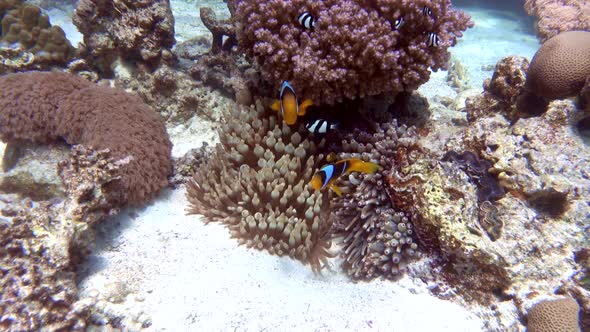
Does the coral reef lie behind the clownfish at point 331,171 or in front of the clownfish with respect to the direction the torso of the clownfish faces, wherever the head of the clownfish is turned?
in front

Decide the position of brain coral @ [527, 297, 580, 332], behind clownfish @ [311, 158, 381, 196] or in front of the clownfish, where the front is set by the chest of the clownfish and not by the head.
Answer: behind

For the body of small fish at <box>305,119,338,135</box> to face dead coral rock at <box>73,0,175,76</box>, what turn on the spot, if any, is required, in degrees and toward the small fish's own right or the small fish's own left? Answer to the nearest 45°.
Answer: approximately 45° to the small fish's own right

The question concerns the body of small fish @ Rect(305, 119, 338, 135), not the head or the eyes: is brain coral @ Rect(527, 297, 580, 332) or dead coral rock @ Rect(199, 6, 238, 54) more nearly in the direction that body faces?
the dead coral rock

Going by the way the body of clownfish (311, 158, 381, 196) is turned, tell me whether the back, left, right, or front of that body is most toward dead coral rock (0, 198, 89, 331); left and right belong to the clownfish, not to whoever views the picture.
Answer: front

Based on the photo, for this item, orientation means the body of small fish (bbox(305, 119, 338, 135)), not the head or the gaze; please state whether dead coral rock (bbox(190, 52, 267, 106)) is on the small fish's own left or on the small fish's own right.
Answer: on the small fish's own right

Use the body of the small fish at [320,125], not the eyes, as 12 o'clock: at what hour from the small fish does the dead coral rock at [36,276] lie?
The dead coral rock is roughly at 11 o'clock from the small fish.

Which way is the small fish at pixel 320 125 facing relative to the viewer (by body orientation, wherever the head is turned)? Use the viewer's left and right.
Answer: facing to the left of the viewer

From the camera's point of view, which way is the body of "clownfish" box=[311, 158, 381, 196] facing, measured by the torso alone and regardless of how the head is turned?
to the viewer's left

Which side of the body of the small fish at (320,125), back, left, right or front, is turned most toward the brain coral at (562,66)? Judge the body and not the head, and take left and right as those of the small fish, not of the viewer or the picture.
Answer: back

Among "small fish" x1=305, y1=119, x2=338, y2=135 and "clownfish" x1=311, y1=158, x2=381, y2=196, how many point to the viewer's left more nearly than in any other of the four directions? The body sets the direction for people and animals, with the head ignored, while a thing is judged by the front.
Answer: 2
